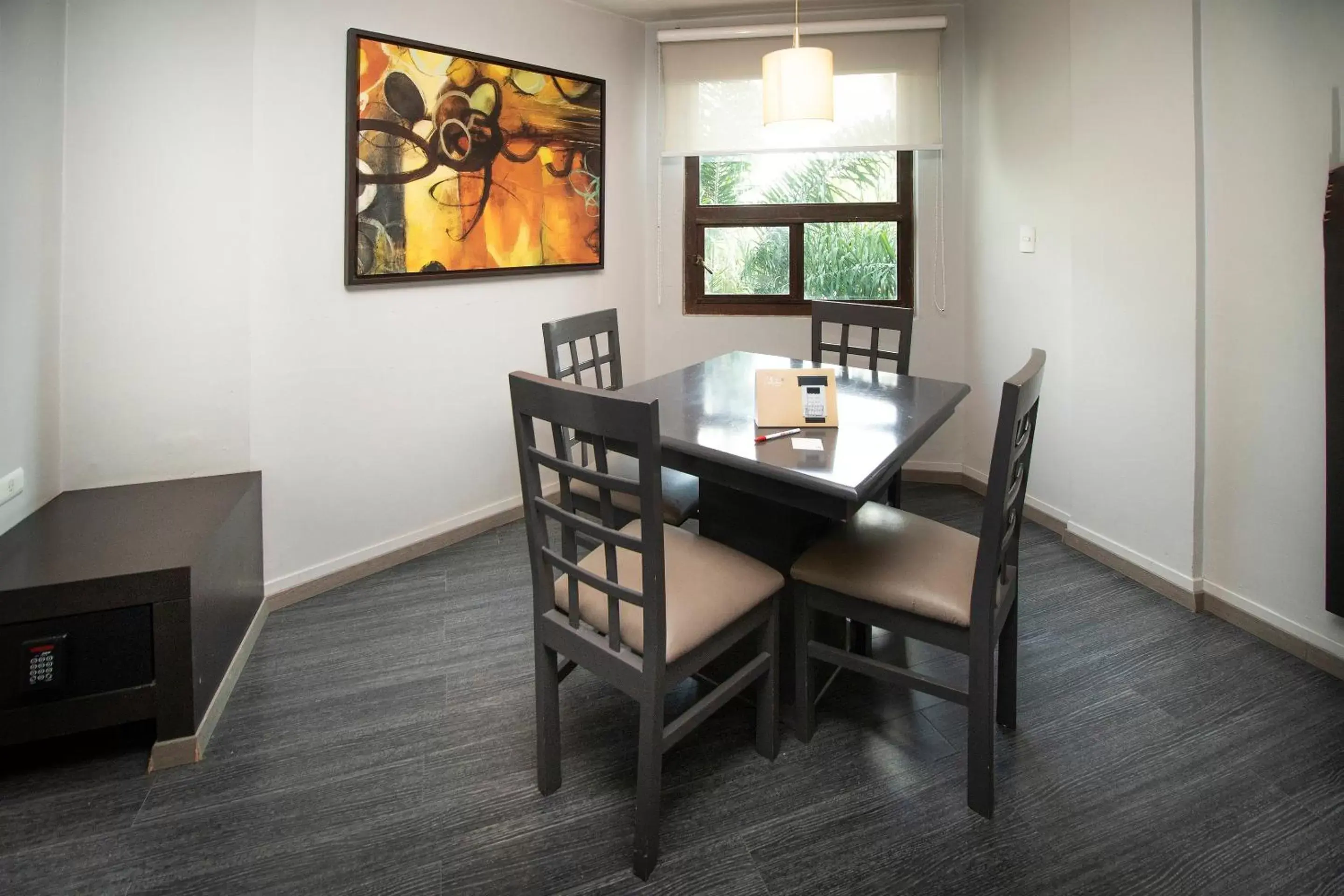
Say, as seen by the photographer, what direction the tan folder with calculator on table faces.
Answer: facing the viewer

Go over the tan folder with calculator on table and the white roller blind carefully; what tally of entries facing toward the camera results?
2

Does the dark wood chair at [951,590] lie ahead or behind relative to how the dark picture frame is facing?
ahead

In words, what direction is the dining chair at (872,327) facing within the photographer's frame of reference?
facing the viewer and to the left of the viewer

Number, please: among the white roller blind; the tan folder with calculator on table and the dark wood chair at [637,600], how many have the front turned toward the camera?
2

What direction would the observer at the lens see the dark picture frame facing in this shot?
facing the viewer and to the right of the viewer

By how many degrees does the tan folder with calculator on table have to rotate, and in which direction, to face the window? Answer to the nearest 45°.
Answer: approximately 180°

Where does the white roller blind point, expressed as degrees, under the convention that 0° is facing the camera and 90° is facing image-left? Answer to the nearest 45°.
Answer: approximately 0°

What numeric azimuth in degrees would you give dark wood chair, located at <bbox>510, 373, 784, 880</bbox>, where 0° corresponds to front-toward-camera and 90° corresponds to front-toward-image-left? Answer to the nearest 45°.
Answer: approximately 225°
